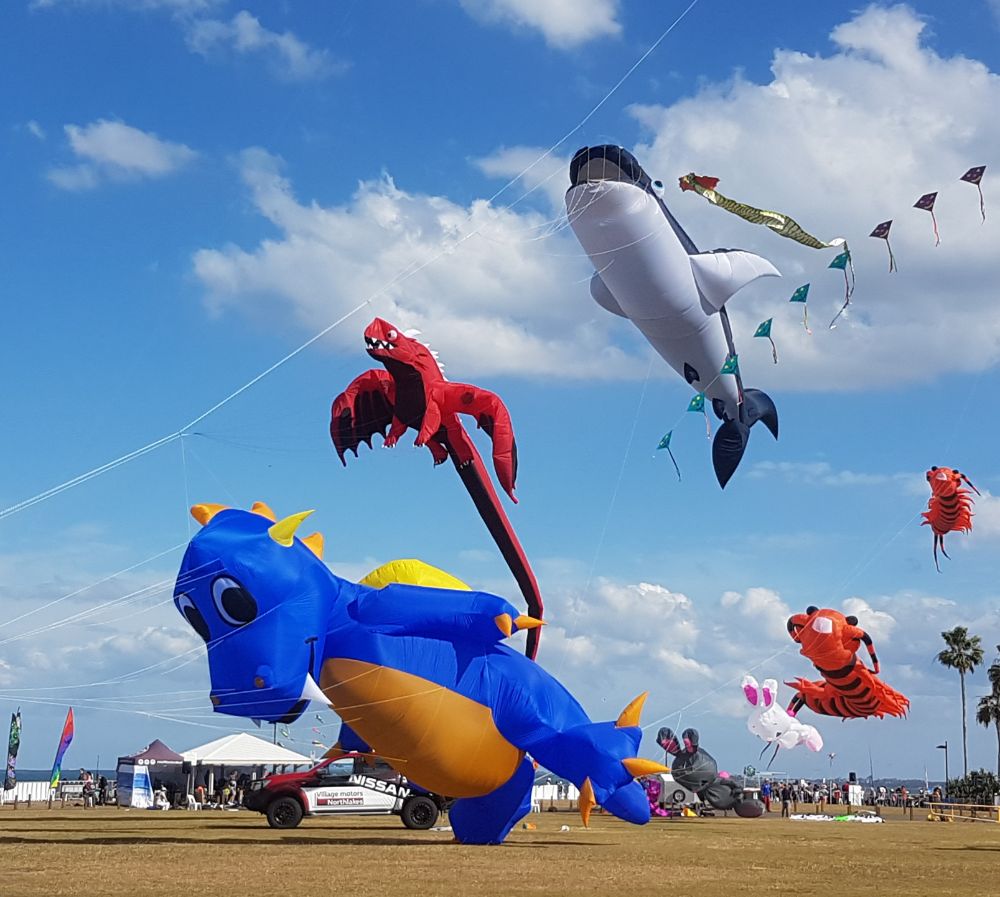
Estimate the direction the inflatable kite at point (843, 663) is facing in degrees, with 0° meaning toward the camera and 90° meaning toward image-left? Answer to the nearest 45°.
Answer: approximately 45°

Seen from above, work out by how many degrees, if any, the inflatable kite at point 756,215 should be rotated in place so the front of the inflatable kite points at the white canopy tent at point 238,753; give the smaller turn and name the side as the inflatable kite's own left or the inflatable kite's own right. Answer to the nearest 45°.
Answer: approximately 45° to the inflatable kite's own right

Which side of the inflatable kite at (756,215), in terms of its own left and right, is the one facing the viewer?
left

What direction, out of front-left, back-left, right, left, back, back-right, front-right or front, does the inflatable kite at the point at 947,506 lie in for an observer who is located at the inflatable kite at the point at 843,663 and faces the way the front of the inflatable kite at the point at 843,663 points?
back

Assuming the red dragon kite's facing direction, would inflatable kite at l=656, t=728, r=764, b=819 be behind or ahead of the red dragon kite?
behind

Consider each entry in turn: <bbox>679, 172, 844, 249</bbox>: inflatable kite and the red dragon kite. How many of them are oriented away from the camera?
0

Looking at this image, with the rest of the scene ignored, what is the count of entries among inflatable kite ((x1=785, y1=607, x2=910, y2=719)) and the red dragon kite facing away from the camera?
0
